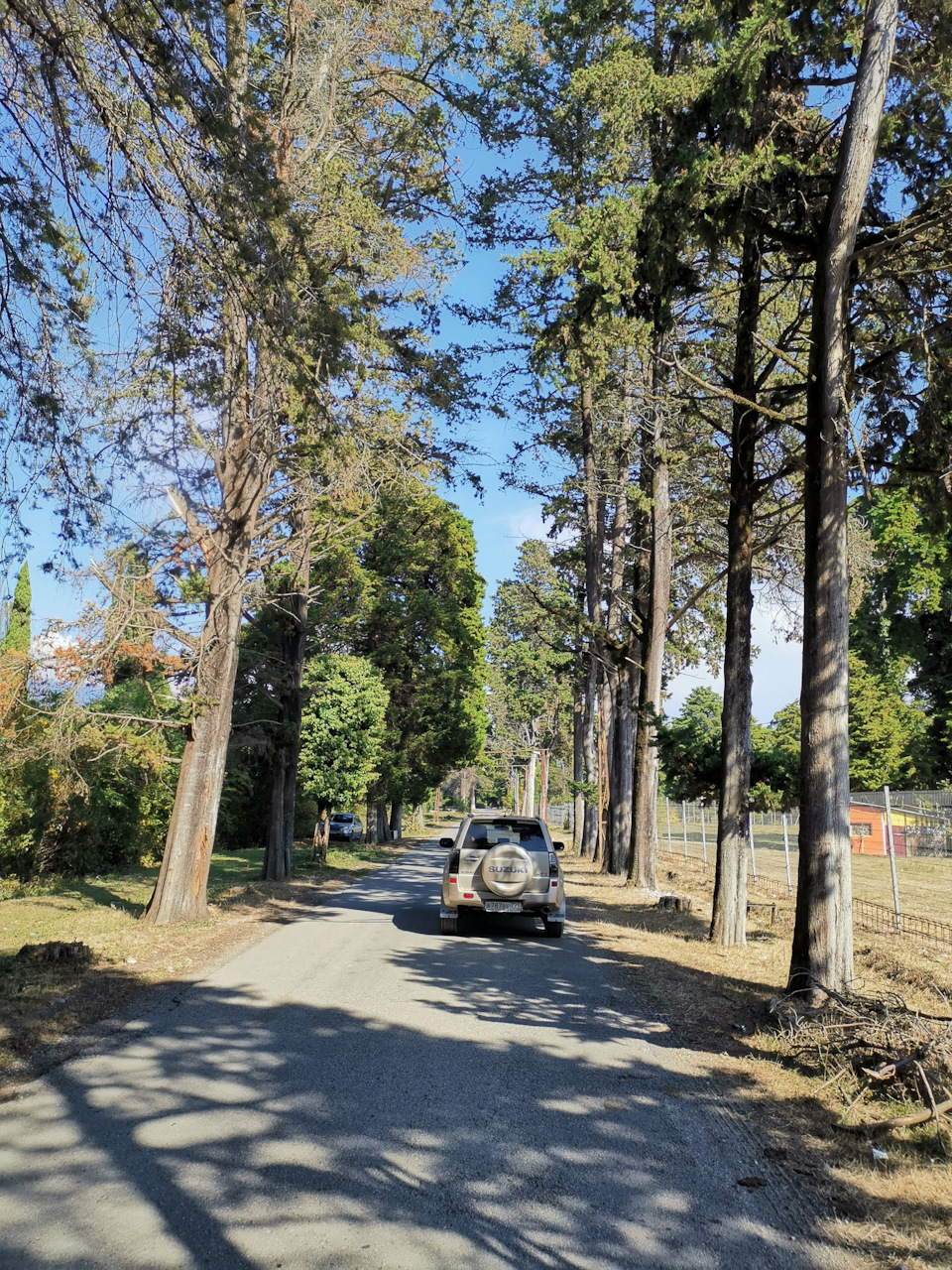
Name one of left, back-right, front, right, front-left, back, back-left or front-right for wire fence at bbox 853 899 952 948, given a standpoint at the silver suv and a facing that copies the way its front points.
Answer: right

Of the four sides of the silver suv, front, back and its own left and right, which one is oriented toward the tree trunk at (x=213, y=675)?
left

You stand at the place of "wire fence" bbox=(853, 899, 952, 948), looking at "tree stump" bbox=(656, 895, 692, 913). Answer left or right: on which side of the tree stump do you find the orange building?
right

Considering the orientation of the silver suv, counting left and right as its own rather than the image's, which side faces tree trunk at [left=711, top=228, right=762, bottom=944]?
right

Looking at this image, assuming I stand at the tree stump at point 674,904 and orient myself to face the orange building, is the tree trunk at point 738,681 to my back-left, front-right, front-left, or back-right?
back-right

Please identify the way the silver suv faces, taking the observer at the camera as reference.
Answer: facing away from the viewer

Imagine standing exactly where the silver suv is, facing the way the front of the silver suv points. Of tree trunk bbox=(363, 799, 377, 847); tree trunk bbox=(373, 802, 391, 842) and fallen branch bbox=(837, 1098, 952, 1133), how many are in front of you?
2

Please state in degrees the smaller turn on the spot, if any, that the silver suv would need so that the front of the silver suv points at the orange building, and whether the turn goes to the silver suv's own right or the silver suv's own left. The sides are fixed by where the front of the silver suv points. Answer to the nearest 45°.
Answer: approximately 45° to the silver suv's own right

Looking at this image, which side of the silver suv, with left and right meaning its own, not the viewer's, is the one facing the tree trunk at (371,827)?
front

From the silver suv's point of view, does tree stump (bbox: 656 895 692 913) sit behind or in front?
in front

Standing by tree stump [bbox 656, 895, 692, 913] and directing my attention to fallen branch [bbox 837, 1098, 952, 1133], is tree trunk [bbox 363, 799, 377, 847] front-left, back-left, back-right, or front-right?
back-right

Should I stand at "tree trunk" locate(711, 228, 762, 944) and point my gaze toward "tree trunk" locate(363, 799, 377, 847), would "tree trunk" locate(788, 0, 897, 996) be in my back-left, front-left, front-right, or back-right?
back-left

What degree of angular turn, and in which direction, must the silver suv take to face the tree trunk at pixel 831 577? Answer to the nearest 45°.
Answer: approximately 135° to its right

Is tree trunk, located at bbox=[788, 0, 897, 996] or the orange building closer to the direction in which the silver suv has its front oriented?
the orange building

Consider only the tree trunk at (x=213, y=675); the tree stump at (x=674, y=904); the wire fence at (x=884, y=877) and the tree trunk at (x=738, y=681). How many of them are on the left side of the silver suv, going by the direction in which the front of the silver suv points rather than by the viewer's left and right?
1
